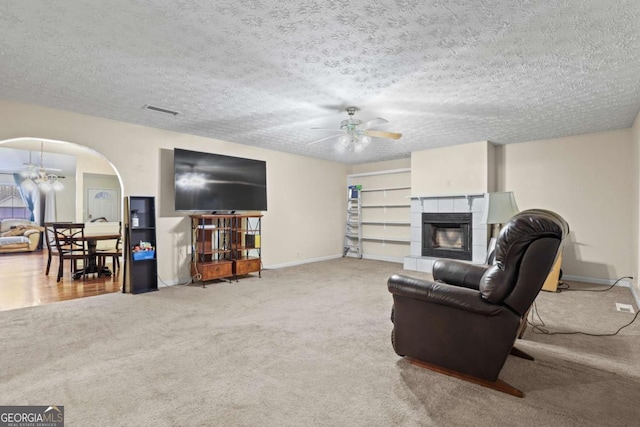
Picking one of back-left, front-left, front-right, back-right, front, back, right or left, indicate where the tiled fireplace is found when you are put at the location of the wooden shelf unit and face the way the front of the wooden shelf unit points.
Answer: front-left

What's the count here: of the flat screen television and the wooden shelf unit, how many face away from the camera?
0

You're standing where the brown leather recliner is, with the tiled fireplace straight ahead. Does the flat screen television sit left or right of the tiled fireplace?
left

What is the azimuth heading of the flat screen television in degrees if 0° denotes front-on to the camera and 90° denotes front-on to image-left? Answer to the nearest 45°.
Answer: approximately 315°

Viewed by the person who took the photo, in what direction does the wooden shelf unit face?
facing the viewer and to the right of the viewer
